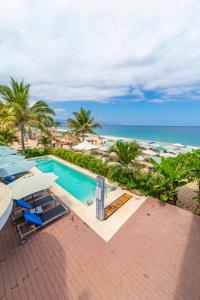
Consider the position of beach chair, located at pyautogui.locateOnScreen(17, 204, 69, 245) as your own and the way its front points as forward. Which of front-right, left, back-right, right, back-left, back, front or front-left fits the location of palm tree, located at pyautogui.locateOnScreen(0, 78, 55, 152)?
front-left

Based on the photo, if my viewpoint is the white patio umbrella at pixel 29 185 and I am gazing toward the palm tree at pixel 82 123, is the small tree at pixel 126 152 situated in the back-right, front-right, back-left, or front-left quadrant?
front-right

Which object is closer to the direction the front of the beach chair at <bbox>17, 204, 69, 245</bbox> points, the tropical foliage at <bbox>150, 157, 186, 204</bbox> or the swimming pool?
the tropical foliage

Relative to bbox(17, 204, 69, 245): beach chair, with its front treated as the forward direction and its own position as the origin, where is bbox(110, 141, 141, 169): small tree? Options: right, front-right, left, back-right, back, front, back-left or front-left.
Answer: front-right

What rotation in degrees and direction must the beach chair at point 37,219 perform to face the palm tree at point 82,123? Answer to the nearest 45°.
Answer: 0° — it already faces it

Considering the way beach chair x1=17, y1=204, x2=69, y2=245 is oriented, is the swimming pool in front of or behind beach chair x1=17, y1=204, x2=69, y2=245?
in front

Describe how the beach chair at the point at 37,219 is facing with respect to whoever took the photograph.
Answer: facing away from the viewer and to the right of the viewer

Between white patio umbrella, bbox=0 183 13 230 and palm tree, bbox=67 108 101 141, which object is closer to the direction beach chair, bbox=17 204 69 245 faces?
the palm tree
